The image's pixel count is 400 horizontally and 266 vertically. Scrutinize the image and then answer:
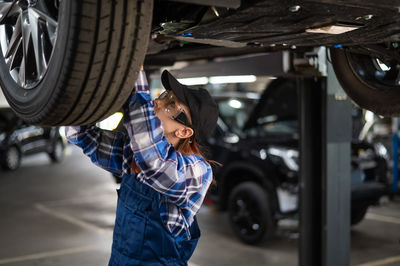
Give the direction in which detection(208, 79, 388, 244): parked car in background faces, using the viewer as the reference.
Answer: facing the viewer and to the right of the viewer

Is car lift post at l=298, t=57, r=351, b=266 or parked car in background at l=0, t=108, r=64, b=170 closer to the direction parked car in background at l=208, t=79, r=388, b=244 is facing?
the car lift post

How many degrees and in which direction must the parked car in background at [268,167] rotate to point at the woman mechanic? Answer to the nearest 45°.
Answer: approximately 45° to its right

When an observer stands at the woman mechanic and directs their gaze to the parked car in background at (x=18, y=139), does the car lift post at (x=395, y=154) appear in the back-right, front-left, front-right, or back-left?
front-right

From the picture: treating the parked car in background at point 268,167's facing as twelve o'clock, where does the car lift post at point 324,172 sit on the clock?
The car lift post is roughly at 1 o'clock from the parked car in background.

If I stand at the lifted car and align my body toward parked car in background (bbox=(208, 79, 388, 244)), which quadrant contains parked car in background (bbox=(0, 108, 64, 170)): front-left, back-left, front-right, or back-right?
front-left

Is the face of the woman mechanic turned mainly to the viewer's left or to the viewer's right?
to the viewer's left

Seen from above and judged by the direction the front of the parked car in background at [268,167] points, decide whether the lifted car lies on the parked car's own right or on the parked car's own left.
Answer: on the parked car's own right

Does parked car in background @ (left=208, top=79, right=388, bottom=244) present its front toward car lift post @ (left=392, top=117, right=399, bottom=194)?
no

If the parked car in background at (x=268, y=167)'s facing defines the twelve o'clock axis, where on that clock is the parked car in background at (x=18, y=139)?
the parked car in background at (x=18, y=139) is roughly at 6 o'clock from the parked car in background at (x=268, y=167).
